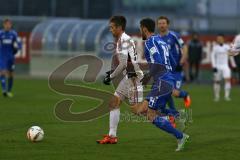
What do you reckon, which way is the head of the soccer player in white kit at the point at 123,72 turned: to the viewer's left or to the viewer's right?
to the viewer's left

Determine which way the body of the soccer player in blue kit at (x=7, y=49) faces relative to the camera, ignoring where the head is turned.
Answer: toward the camera

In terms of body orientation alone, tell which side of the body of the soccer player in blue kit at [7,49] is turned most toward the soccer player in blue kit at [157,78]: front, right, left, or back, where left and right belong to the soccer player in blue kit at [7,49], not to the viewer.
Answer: front

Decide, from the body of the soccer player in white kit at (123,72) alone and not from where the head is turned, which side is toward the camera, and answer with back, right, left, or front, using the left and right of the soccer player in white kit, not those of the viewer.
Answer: left

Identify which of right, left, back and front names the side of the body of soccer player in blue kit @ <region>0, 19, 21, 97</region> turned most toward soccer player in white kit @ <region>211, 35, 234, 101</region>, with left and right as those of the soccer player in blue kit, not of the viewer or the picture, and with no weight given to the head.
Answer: left

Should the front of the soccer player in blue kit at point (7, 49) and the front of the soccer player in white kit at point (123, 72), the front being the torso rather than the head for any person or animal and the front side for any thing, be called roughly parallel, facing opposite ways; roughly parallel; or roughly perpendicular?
roughly perpendicular

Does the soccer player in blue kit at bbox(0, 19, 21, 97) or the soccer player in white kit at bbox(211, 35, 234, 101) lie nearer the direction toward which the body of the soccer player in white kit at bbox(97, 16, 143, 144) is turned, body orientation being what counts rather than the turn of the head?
the soccer player in blue kit
